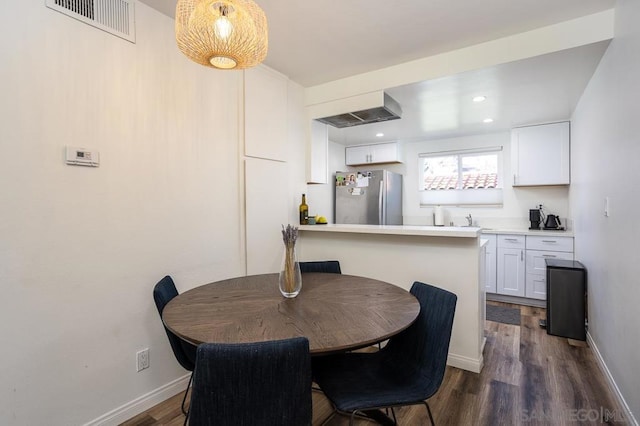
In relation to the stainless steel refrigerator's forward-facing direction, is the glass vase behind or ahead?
ahead

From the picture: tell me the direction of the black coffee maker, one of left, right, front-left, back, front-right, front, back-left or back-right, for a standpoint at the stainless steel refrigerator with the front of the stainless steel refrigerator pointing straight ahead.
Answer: back-left

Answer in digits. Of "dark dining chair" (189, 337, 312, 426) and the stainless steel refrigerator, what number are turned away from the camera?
1

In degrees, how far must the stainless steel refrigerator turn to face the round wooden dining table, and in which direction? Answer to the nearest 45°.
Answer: approximately 45° to its left

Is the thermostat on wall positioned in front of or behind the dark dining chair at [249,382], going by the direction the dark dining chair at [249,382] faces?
in front

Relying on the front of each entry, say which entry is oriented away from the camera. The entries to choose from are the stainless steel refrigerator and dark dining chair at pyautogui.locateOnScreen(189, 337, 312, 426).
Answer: the dark dining chair

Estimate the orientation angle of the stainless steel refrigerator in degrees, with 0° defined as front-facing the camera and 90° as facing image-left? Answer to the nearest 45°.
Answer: approximately 45°

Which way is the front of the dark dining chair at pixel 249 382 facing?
away from the camera
